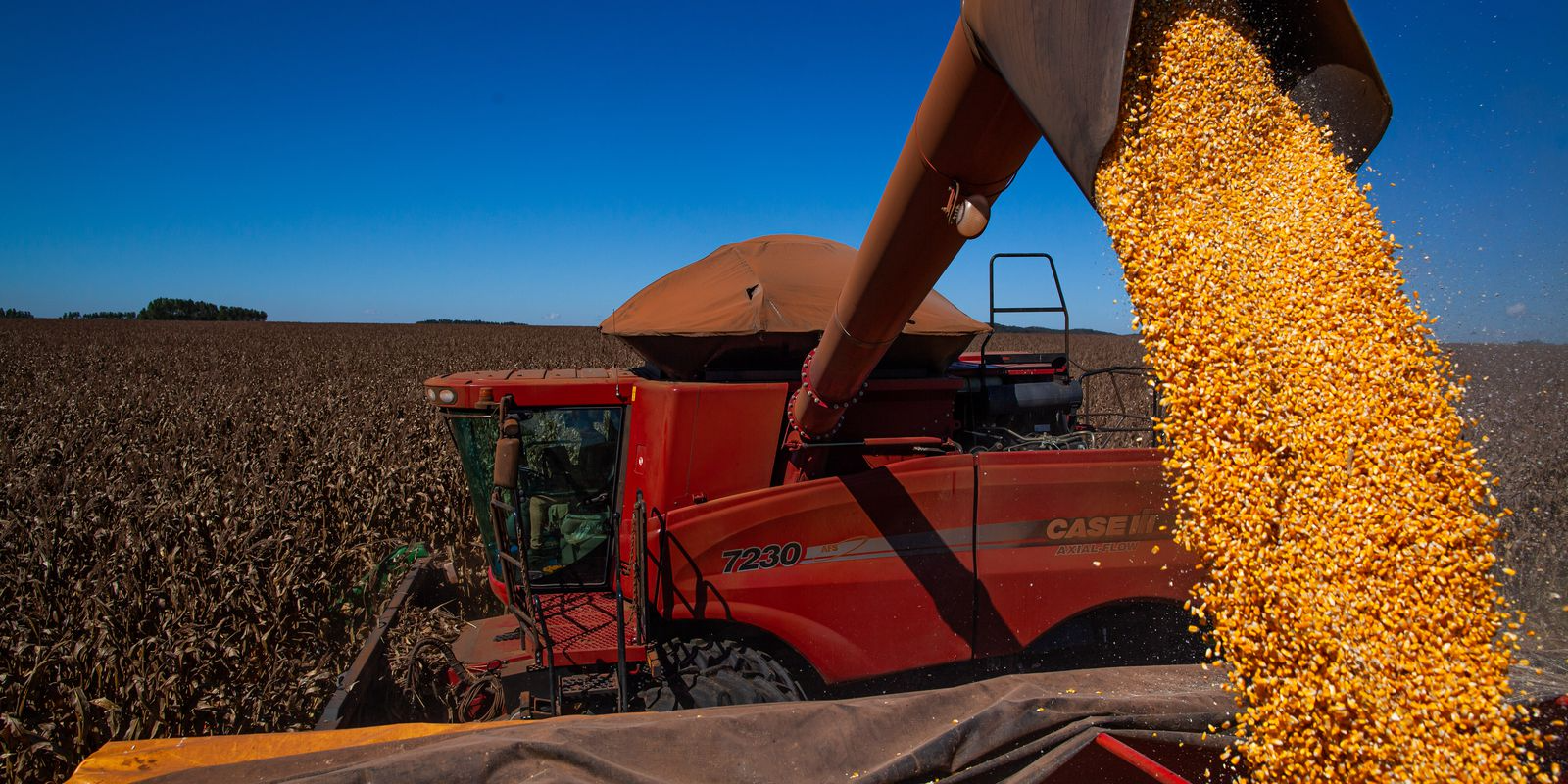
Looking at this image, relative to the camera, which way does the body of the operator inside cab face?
to the viewer's left

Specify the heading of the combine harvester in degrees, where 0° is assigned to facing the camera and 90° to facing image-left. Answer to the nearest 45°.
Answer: approximately 90°

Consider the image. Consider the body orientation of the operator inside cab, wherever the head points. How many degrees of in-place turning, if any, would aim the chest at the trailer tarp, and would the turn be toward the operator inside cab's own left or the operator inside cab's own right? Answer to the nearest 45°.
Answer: approximately 90° to the operator inside cab's own left
